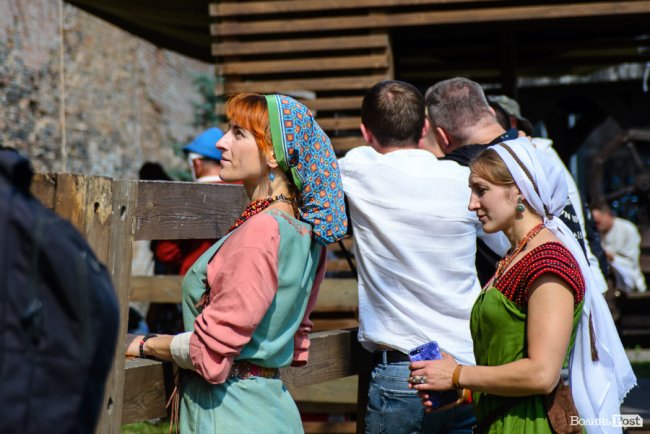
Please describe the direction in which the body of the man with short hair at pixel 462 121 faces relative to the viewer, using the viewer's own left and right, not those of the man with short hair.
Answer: facing away from the viewer and to the left of the viewer

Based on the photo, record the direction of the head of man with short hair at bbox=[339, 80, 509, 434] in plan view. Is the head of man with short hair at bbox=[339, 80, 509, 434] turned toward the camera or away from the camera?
away from the camera

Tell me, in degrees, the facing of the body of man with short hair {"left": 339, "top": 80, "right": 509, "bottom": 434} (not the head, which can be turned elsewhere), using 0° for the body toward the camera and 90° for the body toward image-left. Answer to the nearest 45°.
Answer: approximately 180°

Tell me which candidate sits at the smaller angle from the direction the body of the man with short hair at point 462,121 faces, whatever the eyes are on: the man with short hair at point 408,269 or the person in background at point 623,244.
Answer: the person in background

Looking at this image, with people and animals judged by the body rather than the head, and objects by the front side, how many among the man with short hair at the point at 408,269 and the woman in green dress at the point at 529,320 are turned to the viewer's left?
1

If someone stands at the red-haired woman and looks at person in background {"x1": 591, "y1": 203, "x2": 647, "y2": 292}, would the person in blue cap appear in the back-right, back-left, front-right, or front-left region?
front-left

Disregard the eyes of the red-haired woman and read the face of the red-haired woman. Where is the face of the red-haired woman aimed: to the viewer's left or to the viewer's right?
to the viewer's left

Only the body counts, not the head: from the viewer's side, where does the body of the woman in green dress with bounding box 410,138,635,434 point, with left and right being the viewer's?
facing to the left of the viewer

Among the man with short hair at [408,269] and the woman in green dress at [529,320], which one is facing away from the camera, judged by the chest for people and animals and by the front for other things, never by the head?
the man with short hair
